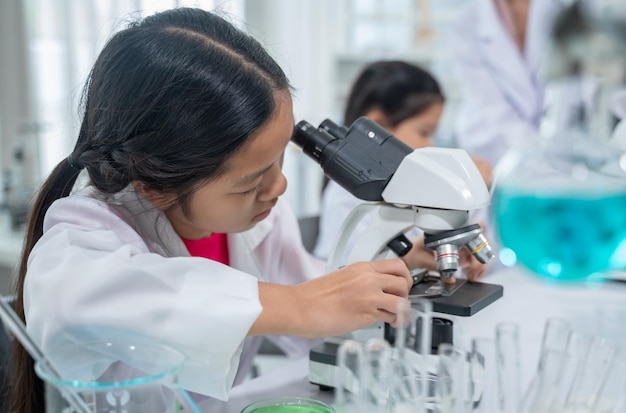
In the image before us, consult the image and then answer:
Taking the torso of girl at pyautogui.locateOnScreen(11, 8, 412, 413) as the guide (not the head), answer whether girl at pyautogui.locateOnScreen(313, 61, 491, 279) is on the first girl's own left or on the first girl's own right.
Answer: on the first girl's own left

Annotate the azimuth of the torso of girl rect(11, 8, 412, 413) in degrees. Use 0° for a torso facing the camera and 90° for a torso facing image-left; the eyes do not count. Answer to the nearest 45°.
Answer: approximately 315°

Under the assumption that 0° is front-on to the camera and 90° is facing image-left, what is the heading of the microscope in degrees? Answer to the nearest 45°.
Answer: approximately 90°

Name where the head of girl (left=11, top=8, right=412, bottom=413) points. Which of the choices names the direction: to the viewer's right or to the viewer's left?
to the viewer's right

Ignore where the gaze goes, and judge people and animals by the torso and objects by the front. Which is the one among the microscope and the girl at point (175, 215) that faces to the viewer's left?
the microscope

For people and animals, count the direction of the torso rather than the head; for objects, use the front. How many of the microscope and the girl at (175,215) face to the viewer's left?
1
